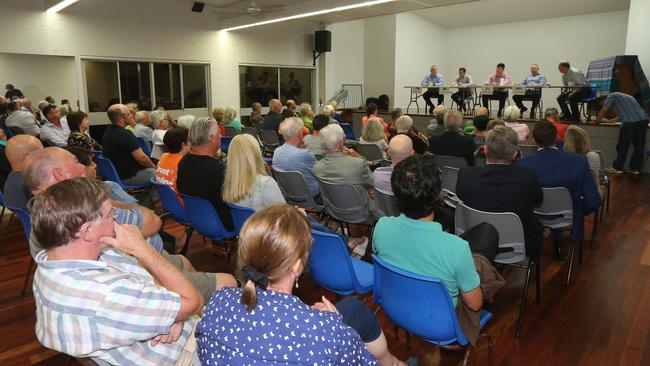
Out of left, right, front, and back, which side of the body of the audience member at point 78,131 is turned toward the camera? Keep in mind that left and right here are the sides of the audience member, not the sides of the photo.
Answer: right

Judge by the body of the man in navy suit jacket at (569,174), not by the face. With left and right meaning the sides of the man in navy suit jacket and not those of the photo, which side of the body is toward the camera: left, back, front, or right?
back

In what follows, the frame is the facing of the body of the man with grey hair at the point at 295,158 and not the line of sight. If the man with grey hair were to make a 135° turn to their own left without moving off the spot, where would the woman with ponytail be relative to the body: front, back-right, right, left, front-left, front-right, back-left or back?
left

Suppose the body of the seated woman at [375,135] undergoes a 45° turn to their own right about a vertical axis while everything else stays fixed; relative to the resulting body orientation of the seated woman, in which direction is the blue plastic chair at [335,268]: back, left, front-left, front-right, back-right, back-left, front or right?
right

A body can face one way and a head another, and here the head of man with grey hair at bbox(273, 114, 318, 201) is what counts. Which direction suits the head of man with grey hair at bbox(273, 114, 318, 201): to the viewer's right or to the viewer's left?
to the viewer's right

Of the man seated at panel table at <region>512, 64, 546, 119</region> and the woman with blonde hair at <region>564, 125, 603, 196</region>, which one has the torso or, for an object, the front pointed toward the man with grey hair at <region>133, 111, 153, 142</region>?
the man seated at panel table

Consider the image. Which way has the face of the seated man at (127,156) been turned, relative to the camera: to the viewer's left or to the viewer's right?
to the viewer's right

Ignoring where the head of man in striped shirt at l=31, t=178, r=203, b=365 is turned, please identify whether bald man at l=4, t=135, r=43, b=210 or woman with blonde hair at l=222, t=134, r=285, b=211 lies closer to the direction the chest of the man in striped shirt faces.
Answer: the woman with blonde hair

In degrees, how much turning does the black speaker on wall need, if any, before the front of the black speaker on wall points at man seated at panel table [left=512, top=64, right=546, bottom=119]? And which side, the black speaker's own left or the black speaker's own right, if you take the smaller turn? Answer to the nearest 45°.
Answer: approximately 45° to the black speaker's own left

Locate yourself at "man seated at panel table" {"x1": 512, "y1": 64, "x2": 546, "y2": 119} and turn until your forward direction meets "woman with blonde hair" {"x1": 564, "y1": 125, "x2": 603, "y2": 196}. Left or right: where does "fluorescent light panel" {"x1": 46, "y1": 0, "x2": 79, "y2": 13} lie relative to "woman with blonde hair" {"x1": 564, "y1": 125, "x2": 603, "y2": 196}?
right

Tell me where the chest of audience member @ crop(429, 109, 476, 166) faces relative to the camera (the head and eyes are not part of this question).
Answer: away from the camera
